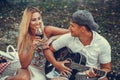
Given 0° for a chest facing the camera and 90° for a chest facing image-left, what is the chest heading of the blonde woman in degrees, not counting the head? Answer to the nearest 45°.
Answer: approximately 315°

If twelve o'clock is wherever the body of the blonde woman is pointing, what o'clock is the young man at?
The young man is roughly at 11 o'clock from the blonde woman.

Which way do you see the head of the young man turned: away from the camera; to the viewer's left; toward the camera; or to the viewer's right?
to the viewer's left
